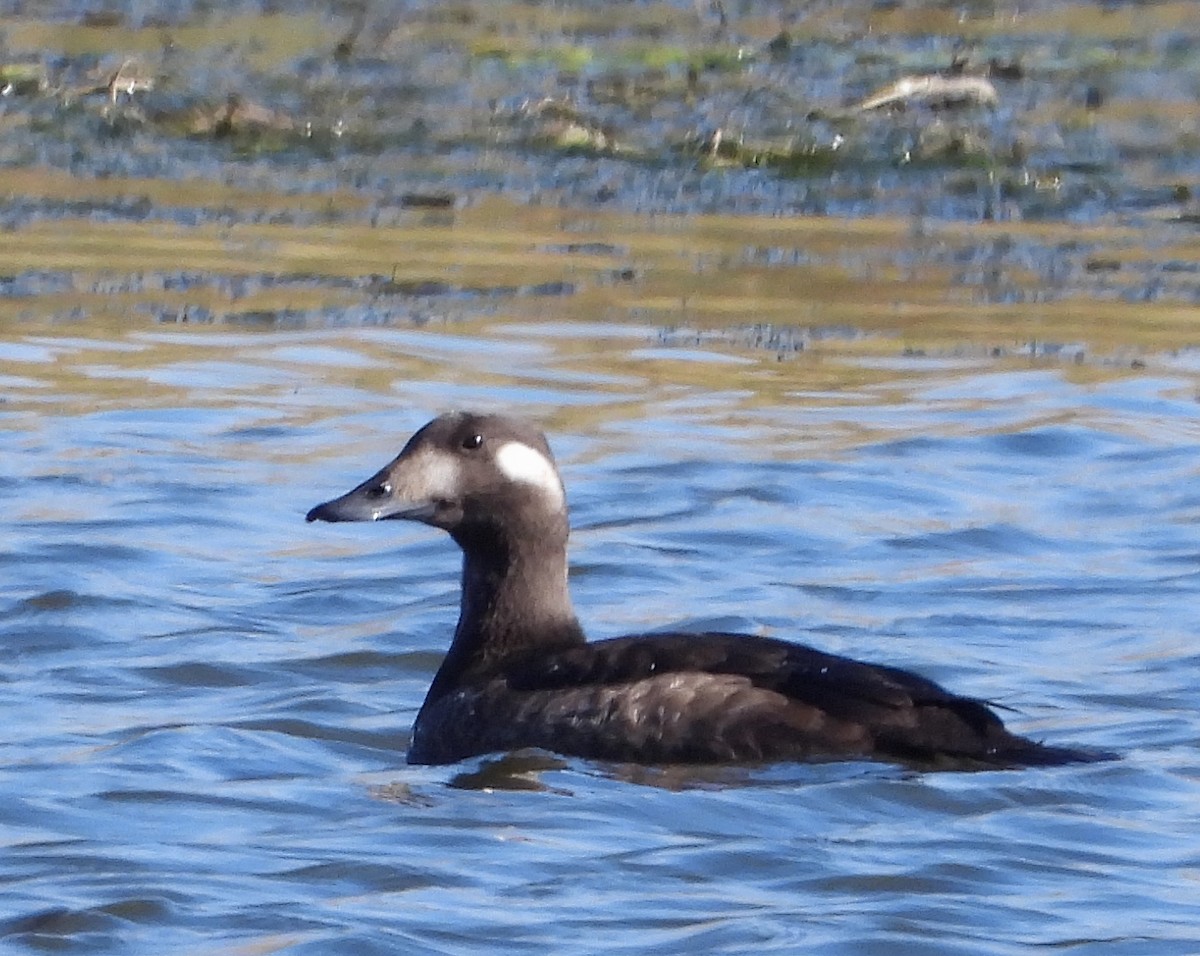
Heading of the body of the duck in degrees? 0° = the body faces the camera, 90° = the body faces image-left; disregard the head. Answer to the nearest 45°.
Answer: approximately 90°
